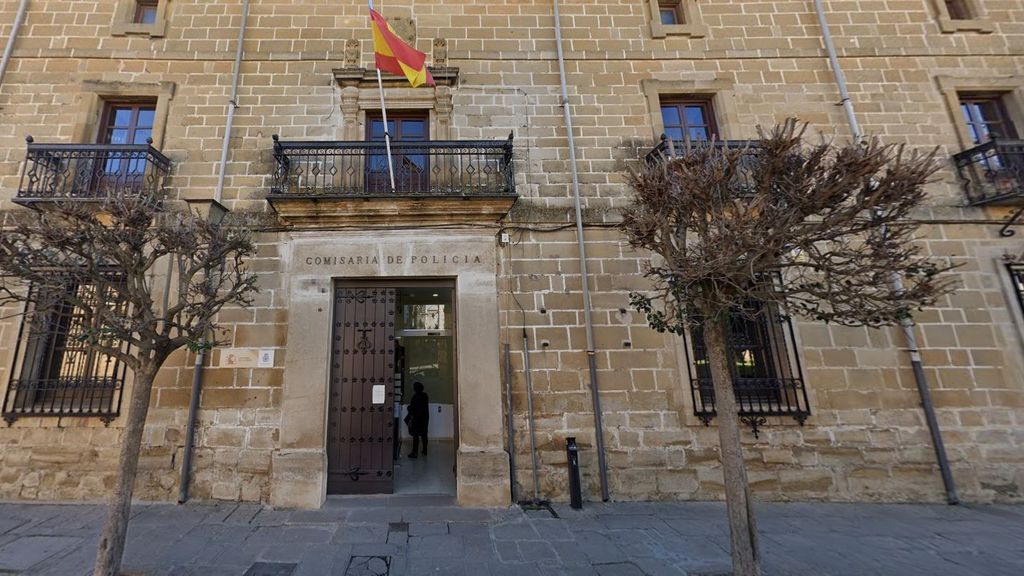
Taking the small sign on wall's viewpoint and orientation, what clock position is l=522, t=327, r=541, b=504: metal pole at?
The metal pole is roughly at 10 o'clock from the small sign on wall.

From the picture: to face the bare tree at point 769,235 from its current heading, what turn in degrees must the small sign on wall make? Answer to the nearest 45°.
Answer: approximately 45° to its left

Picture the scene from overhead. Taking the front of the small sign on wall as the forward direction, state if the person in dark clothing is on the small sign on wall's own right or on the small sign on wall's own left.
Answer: on the small sign on wall's own left

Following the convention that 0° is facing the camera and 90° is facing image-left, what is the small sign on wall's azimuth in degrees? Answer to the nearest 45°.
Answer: approximately 0°

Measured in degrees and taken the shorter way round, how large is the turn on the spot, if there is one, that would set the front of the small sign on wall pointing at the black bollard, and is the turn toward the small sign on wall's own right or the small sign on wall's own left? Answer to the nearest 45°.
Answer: approximately 45° to the small sign on wall's own left

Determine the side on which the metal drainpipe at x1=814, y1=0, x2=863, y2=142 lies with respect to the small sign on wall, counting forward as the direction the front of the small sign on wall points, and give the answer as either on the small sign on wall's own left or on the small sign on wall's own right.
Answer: on the small sign on wall's own left
